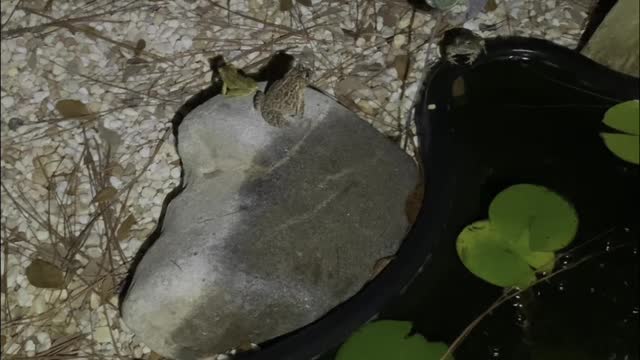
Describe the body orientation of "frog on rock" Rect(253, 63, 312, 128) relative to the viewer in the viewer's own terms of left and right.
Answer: facing away from the viewer and to the right of the viewer

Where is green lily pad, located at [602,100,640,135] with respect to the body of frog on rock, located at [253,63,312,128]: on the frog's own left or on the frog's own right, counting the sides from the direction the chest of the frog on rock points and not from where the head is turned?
on the frog's own right

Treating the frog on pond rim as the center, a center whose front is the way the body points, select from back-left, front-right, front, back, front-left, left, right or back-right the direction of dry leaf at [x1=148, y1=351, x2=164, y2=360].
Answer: front-right

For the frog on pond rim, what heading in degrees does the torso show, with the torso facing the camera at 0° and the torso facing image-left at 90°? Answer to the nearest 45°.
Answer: approximately 0°

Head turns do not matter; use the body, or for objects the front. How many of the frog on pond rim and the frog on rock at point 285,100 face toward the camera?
1

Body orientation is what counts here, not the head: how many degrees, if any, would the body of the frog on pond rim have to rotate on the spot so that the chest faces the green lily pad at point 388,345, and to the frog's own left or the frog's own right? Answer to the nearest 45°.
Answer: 0° — it already faces it

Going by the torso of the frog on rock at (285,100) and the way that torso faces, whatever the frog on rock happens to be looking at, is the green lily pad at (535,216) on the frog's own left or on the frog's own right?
on the frog's own right
